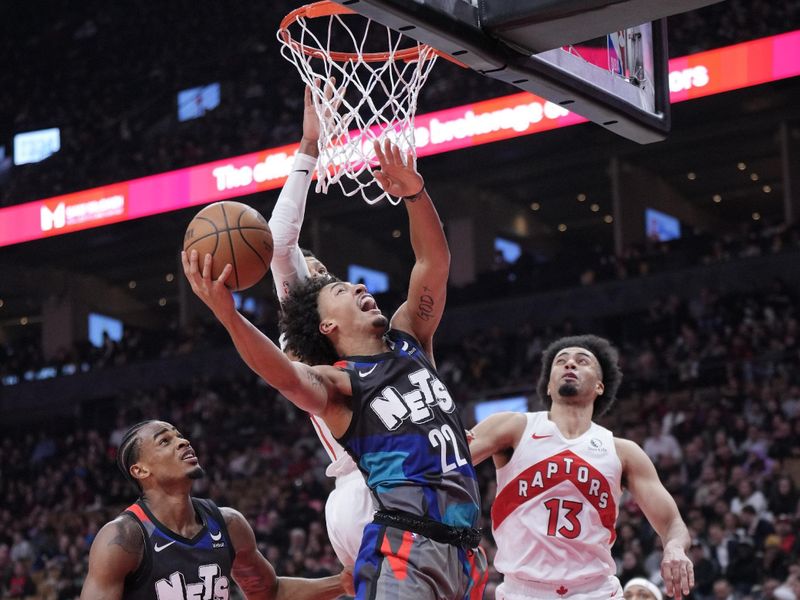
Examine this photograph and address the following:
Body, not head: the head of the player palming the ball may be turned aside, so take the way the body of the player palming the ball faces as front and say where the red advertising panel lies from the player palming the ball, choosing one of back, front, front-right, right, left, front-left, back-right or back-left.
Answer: back-left

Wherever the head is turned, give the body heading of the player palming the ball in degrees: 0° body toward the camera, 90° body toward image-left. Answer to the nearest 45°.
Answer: approximately 315°
